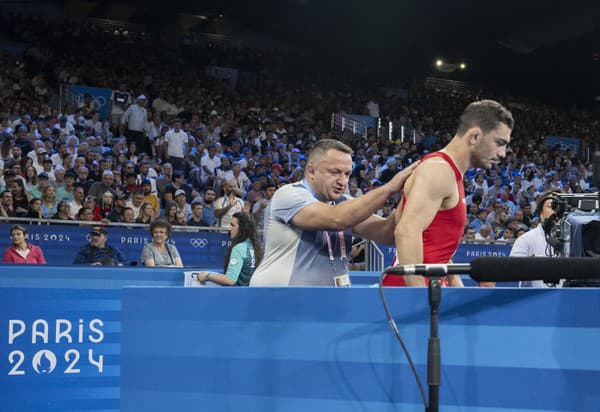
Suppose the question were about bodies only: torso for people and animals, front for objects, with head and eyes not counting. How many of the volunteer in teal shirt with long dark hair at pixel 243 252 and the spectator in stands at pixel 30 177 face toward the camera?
1

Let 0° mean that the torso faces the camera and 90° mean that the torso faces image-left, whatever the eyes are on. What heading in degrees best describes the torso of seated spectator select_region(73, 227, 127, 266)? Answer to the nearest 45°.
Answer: approximately 0°

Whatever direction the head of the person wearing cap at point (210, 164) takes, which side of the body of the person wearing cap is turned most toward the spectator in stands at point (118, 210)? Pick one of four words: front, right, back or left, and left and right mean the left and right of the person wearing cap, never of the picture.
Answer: right

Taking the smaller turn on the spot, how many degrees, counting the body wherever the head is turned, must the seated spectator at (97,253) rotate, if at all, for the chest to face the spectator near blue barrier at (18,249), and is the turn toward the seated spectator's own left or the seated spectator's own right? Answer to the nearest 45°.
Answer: approximately 90° to the seated spectator's own right

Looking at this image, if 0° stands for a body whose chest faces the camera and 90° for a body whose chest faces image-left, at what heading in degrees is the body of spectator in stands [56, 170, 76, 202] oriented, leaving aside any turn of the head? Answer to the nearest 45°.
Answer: approximately 315°

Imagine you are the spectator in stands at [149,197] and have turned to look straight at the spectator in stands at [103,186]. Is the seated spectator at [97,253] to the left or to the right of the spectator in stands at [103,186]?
left
